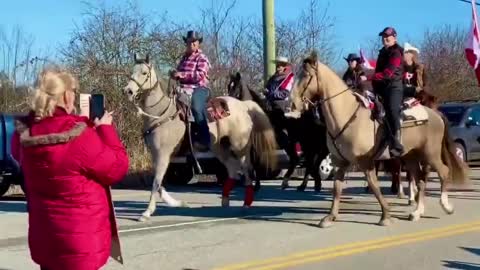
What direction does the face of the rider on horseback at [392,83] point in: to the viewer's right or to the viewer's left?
to the viewer's left

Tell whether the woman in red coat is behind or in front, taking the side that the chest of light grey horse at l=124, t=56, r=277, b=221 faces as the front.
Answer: in front

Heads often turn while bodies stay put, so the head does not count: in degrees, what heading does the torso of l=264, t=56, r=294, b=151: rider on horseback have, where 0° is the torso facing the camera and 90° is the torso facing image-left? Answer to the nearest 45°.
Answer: approximately 45°

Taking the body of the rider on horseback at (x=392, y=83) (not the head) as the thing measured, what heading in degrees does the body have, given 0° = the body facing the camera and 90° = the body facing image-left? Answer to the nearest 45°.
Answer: approximately 45°

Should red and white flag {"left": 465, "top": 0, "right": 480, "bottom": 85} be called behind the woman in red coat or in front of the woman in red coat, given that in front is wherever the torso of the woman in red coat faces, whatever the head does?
in front

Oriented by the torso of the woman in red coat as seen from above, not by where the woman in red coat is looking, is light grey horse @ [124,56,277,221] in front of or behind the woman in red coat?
in front

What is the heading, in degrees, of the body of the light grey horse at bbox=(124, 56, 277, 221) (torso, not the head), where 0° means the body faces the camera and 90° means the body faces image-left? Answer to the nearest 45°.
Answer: approximately 45°

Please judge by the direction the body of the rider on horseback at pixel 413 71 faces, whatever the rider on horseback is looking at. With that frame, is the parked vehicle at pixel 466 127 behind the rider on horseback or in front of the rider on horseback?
behind

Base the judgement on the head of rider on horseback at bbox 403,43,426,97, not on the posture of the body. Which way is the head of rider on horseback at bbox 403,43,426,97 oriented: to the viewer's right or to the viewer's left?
to the viewer's left
